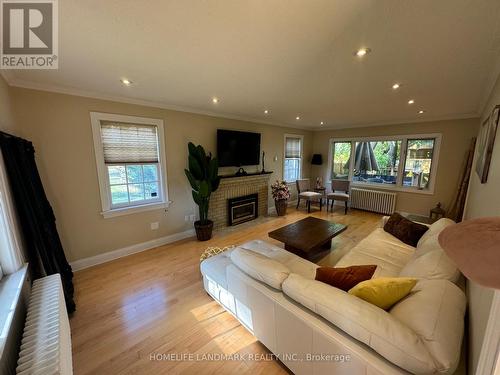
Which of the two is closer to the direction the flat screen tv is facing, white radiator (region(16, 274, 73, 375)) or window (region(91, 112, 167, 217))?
the white radiator

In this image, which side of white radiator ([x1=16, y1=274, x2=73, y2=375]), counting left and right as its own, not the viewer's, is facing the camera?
right

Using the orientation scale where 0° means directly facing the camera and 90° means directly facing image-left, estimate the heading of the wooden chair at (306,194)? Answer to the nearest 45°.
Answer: approximately 315°

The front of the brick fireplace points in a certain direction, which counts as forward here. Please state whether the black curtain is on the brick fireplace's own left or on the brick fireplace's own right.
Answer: on the brick fireplace's own right
